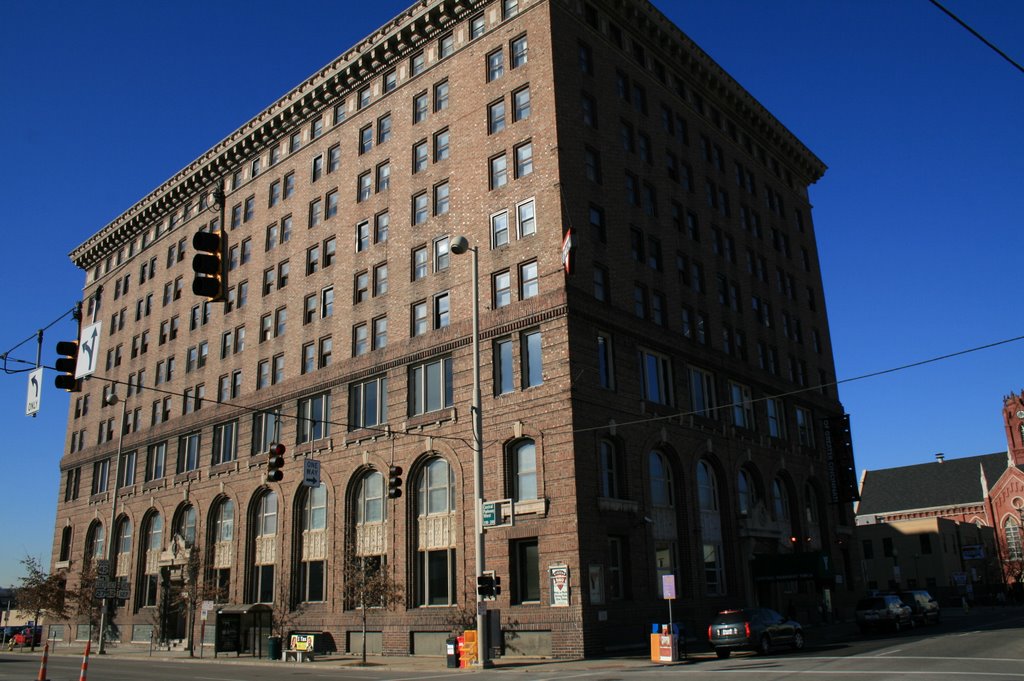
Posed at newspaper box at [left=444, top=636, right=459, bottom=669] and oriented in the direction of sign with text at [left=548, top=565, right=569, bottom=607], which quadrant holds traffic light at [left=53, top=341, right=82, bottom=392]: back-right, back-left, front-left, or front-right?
back-right

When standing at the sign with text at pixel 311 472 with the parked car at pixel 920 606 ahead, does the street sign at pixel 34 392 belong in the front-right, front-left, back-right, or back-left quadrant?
back-right

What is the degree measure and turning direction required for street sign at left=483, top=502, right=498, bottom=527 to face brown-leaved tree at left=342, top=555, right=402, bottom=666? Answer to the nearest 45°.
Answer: approximately 90° to its right

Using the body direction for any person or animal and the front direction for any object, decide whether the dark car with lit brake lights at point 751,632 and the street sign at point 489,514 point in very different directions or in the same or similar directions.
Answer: very different directions

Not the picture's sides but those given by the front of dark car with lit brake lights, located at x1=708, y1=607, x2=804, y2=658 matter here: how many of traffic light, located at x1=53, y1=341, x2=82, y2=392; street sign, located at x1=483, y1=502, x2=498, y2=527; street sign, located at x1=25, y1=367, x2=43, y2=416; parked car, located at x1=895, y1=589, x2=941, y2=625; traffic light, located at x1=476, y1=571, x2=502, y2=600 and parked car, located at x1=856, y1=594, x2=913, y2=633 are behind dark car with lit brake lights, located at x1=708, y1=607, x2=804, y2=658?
4

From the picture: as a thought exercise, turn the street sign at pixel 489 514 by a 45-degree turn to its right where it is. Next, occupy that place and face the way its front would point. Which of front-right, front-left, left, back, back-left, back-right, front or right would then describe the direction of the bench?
front-right

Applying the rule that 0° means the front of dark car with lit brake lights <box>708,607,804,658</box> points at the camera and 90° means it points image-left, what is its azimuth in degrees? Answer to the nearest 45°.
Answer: approximately 225°

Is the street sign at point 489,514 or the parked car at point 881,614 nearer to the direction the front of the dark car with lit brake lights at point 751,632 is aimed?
the parked car
